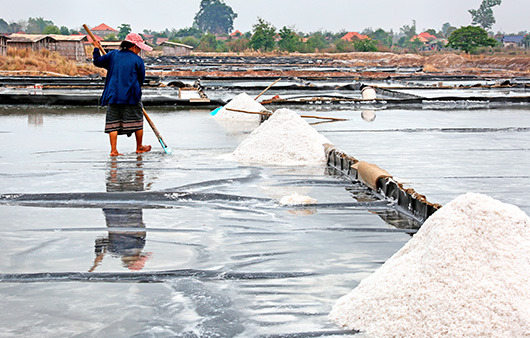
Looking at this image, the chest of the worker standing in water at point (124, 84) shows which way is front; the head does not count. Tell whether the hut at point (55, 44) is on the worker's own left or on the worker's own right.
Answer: on the worker's own left

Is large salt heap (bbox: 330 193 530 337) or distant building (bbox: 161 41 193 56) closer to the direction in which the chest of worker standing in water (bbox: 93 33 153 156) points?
the distant building

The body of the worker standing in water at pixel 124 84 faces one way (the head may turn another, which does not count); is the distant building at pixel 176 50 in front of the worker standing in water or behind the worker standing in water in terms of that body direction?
in front

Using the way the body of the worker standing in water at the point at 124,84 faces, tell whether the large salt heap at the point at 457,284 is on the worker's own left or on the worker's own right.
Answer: on the worker's own right

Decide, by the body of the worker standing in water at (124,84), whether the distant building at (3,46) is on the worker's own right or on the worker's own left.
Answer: on the worker's own left

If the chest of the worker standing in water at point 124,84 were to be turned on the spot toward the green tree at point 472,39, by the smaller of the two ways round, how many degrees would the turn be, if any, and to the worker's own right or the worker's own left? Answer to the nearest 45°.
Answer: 0° — they already face it

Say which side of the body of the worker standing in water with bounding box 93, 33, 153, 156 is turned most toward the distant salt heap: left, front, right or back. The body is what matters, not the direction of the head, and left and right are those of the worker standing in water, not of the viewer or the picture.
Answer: front

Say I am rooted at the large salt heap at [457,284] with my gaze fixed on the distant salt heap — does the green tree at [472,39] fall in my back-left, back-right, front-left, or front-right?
front-right

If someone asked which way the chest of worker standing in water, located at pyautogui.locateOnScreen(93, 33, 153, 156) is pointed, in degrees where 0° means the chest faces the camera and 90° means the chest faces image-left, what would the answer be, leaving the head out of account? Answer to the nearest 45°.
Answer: approximately 225°

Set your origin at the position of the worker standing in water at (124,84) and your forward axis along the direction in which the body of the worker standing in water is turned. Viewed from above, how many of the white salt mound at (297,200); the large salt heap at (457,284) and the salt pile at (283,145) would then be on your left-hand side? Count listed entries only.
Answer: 0

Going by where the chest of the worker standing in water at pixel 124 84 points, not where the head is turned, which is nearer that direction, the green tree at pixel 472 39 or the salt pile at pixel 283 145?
the green tree

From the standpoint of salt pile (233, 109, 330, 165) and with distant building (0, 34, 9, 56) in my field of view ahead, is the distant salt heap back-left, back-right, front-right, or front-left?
front-right

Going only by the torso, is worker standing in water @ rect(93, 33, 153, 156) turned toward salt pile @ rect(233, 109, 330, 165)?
no

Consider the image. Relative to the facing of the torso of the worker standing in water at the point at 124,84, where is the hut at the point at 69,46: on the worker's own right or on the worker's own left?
on the worker's own left

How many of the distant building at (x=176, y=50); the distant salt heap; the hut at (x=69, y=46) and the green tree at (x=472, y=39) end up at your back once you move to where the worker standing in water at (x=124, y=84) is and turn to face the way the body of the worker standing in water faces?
0

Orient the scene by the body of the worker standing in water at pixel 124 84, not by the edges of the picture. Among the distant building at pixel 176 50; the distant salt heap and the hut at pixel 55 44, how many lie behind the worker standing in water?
0

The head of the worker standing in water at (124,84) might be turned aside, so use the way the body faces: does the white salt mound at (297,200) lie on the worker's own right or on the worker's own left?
on the worker's own right

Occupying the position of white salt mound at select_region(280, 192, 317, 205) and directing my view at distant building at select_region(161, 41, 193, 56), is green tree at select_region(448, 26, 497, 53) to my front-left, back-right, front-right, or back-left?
front-right

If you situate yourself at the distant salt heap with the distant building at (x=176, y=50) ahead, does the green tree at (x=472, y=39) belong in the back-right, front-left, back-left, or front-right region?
front-right
